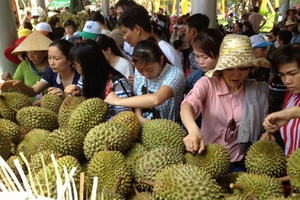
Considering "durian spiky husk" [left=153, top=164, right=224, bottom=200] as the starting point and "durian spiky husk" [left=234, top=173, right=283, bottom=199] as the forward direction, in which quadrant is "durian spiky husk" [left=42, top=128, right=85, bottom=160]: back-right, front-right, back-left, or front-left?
back-left

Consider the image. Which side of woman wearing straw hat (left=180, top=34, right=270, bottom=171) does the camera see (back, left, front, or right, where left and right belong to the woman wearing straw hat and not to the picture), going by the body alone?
front

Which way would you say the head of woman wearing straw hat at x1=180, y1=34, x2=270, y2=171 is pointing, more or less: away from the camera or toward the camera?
toward the camera

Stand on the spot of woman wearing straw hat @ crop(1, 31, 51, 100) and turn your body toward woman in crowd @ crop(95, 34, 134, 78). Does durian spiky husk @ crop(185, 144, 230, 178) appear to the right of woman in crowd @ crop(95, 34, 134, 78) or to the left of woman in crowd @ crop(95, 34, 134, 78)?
right

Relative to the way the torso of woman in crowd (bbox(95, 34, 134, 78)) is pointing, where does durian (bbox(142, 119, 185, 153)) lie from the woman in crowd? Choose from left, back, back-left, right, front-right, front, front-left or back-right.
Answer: left

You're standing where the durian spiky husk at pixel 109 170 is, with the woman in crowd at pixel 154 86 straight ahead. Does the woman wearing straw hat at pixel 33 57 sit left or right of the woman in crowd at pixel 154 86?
left

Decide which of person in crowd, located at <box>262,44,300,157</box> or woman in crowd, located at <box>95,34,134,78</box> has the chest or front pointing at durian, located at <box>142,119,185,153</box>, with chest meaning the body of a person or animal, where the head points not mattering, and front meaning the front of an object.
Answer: person in crowd, located at <box>262,44,300,157</box>

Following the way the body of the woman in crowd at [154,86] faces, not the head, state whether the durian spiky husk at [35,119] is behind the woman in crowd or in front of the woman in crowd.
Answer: in front

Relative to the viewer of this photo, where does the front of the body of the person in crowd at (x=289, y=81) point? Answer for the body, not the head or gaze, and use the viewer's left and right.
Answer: facing the viewer and to the left of the viewer

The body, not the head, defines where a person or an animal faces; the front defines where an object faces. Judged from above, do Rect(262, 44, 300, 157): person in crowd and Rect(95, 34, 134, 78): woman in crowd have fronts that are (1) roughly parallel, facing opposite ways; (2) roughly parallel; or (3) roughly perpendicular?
roughly parallel

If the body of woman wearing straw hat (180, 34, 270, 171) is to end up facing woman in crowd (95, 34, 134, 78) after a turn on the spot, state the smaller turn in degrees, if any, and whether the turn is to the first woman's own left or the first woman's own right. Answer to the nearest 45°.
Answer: approximately 135° to the first woman's own right
